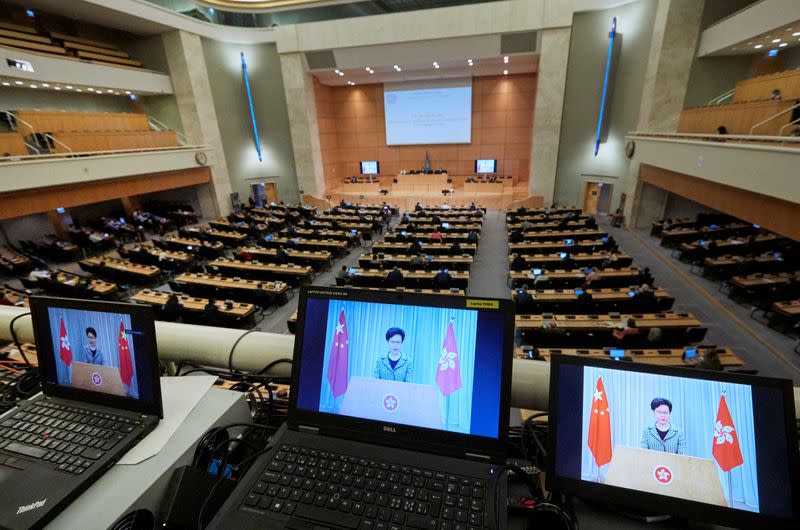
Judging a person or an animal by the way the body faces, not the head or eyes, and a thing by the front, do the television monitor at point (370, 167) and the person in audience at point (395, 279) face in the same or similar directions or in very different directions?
very different directions

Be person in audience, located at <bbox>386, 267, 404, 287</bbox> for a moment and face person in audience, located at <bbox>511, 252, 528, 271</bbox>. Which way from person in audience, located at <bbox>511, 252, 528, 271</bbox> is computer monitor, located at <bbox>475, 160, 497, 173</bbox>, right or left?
left

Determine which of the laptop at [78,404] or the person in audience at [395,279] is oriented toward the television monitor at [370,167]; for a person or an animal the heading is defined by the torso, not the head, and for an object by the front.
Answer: the person in audience

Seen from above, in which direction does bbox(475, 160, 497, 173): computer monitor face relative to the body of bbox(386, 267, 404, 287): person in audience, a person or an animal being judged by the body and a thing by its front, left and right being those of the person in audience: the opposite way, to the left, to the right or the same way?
the opposite way

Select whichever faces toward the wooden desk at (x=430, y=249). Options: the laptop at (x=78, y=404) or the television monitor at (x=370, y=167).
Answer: the television monitor

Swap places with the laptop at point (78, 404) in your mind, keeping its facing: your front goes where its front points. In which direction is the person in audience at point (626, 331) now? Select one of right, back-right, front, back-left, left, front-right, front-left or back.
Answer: back-left

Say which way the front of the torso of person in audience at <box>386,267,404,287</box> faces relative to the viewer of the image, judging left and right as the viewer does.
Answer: facing away from the viewer

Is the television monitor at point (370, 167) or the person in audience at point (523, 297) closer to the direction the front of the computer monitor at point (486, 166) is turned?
the person in audience

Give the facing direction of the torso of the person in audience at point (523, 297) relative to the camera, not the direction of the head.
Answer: away from the camera

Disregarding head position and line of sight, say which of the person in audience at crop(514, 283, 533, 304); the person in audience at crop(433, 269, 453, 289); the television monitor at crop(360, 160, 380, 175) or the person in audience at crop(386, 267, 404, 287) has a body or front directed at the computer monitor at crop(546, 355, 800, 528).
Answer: the television monitor at crop(360, 160, 380, 175)

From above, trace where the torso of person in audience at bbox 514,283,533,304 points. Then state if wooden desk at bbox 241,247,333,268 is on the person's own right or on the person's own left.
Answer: on the person's own left

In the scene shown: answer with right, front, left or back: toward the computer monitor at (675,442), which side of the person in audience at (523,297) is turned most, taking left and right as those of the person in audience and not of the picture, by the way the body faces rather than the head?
back

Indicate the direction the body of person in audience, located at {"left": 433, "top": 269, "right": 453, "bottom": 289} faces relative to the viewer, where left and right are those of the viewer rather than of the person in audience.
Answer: facing away from the viewer

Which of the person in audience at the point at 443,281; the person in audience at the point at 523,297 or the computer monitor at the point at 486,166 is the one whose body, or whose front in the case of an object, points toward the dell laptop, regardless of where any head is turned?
the computer monitor
